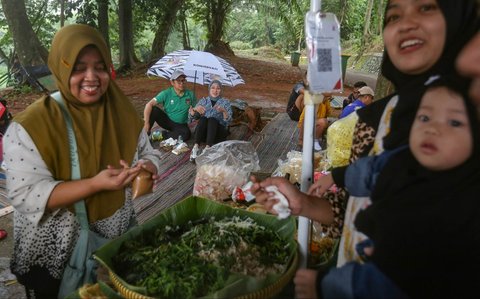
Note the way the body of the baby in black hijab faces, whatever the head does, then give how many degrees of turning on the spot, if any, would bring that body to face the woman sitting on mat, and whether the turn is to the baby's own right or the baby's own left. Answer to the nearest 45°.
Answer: approximately 90° to the baby's own right

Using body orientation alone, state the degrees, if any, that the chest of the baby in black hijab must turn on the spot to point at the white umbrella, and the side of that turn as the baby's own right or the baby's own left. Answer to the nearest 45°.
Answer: approximately 90° to the baby's own right

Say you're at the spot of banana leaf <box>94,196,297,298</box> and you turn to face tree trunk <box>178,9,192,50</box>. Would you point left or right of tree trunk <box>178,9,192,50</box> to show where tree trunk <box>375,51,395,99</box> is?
right

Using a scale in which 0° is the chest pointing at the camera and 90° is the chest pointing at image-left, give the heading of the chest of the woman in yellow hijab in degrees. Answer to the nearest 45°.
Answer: approximately 315°

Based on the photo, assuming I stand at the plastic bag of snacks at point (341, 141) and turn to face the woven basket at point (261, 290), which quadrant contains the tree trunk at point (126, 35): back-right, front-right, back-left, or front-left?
back-right

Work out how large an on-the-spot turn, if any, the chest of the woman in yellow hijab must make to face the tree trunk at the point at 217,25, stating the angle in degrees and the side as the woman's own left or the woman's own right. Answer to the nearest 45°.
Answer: approximately 135° to the woman's own left

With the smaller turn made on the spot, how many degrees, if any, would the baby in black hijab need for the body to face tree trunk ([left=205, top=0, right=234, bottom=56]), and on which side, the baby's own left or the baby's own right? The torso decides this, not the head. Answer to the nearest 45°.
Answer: approximately 90° to the baby's own right

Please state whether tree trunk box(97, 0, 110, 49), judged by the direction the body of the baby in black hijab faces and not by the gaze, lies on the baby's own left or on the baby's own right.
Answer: on the baby's own right

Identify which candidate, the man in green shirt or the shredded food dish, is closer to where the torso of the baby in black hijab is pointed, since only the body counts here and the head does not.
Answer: the shredded food dish

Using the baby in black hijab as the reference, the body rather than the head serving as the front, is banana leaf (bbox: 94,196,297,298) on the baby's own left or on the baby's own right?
on the baby's own right
